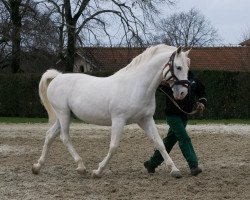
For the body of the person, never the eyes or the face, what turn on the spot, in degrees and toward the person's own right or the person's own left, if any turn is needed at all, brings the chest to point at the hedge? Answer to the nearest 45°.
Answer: approximately 90° to the person's own left

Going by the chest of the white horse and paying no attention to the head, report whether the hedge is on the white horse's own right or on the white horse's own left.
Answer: on the white horse's own left

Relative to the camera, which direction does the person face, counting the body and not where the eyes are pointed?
to the viewer's right

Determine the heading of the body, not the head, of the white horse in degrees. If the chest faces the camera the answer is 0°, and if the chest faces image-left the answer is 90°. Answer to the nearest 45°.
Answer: approximately 270°
